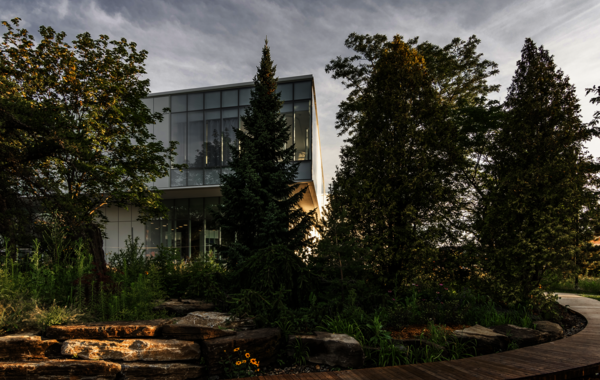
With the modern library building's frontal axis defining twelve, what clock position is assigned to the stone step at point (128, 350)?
The stone step is roughly at 12 o'clock from the modern library building.

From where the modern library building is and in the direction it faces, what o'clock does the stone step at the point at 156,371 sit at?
The stone step is roughly at 12 o'clock from the modern library building.

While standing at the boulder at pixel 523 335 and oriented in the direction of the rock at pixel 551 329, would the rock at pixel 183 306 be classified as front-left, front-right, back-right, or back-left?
back-left

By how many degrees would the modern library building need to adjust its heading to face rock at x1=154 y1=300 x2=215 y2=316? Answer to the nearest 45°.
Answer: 0° — it already faces it

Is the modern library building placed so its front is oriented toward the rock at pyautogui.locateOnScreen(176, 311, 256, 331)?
yes

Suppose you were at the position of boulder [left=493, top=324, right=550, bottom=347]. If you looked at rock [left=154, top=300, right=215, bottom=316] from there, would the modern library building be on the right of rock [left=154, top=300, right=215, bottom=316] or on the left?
right

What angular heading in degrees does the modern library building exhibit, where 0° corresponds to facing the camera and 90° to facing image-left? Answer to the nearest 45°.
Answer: approximately 0°
